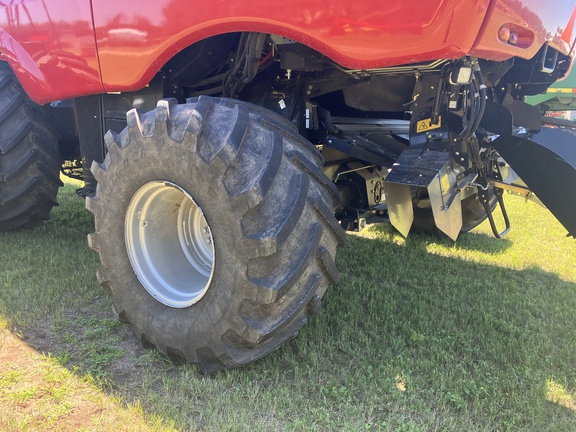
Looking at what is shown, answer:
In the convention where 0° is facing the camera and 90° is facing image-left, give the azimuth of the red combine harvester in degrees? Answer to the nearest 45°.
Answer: approximately 135°
